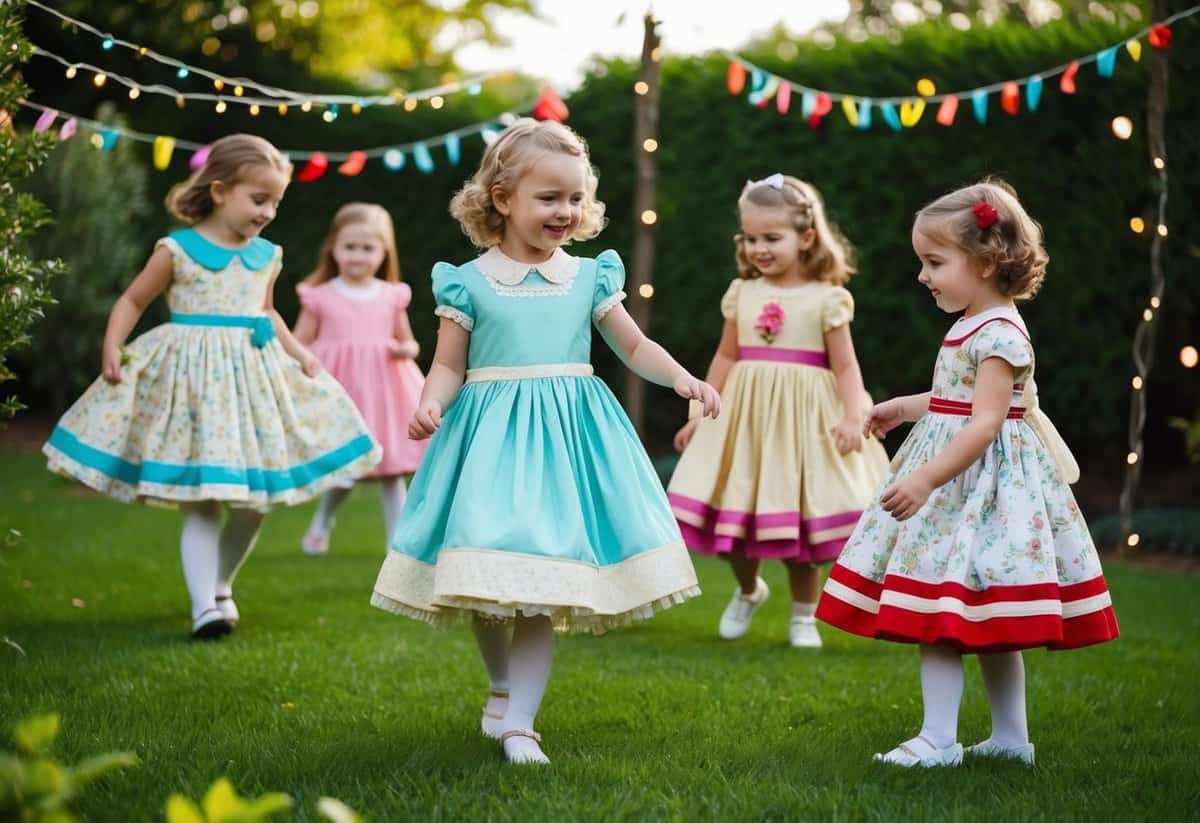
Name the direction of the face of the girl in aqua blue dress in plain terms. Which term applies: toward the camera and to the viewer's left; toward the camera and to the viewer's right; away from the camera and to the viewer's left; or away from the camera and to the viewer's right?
toward the camera and to the viewer's right

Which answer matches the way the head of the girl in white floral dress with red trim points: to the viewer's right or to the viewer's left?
to the viewer's left

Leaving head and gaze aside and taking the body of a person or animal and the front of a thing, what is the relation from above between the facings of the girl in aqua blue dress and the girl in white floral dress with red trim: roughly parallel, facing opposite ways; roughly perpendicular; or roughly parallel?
roughly perpendicular

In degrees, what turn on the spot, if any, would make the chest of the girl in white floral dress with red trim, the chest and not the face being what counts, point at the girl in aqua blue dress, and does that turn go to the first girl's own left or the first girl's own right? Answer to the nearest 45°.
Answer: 0° — they already face them

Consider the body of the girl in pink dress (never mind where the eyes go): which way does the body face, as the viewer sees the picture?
toward the camera

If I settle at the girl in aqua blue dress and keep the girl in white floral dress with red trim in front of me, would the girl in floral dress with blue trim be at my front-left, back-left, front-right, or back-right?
back-left

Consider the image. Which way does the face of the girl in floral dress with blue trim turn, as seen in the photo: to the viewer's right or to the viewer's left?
to the viewer's right

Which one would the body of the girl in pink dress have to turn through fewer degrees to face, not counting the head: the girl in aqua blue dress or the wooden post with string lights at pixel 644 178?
the girl in aqua blue dress

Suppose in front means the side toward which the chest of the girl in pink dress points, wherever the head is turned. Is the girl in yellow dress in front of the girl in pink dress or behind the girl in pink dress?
in front

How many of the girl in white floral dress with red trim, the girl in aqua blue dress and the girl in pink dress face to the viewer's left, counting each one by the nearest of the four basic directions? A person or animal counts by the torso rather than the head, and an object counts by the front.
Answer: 1

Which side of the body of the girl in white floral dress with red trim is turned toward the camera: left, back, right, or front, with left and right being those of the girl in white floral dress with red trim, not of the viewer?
left
